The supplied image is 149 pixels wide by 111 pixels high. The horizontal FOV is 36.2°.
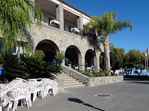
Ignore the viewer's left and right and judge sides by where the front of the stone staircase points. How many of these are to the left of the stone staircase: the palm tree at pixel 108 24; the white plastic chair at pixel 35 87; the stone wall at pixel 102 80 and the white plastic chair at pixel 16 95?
2

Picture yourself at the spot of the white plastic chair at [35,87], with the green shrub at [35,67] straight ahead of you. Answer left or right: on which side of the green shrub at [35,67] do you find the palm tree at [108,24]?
right

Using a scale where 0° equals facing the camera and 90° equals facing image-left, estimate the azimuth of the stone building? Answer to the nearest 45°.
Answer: approximately 315°

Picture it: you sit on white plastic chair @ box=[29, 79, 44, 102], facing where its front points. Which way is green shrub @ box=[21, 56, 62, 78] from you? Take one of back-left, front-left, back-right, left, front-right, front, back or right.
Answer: back-left

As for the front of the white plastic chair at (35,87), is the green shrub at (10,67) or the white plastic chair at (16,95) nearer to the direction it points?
the white plastic chair

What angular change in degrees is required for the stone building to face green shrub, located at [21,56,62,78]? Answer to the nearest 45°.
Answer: approximately 45° to its right

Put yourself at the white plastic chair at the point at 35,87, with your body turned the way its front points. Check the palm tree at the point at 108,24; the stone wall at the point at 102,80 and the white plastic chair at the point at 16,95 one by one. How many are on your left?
2

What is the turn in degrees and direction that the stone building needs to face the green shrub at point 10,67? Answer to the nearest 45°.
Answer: approximately 45° to its right

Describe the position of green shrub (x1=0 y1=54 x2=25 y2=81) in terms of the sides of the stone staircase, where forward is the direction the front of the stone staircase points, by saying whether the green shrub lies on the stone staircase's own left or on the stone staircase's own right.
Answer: on the stone staircase's own right

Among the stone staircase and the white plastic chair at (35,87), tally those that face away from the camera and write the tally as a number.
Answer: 0

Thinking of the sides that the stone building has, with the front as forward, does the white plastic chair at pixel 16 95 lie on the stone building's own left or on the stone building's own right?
on the stone building's own right

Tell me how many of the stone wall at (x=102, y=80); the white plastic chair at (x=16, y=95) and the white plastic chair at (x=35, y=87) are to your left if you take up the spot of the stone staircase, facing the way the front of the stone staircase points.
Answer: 1

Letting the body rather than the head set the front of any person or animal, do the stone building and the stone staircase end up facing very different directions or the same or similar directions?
same or similar directions

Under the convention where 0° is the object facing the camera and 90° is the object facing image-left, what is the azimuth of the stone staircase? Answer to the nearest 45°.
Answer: approximately 315°

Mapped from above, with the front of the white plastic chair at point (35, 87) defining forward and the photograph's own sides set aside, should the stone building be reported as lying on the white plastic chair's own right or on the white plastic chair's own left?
on the white plastic chair's own left

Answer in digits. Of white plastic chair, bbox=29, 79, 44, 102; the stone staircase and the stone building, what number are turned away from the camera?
0
